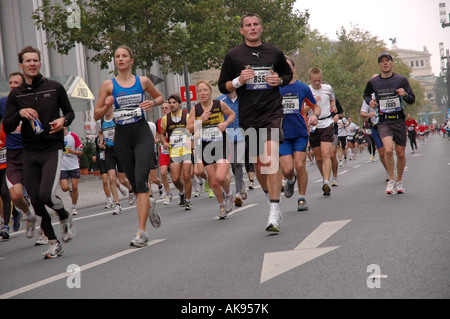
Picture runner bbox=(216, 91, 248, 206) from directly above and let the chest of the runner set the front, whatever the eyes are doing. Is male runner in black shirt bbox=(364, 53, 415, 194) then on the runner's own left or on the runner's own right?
on the runner's own left

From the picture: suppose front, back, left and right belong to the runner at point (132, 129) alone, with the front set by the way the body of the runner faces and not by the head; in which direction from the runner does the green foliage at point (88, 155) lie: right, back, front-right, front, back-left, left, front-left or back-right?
back

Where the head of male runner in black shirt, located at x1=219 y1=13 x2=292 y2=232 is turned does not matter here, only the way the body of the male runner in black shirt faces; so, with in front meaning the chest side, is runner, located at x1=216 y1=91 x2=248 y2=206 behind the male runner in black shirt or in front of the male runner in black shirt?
behind

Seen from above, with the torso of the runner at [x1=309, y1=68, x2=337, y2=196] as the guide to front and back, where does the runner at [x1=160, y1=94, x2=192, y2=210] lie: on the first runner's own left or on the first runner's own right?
on the first runner's own right

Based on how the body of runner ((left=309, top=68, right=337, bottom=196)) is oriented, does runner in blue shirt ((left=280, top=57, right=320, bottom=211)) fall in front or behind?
in front

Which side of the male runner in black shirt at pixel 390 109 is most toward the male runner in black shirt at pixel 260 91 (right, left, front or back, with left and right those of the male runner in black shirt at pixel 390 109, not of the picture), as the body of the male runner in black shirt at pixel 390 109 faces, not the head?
front

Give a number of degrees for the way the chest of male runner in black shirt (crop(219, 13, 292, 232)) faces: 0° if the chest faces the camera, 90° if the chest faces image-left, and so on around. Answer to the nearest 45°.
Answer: approximately 0°

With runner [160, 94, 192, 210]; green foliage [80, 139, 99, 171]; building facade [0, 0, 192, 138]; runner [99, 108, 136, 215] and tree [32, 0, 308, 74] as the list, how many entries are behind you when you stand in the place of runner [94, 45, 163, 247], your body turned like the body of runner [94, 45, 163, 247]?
5

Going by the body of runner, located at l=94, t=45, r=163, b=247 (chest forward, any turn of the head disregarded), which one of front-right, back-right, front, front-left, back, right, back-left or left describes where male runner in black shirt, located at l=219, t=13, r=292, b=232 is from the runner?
left

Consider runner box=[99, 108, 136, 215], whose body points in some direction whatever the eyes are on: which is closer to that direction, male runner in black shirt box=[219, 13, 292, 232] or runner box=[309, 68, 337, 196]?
the male runner in black shirt
